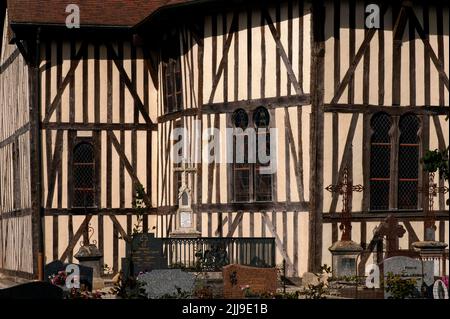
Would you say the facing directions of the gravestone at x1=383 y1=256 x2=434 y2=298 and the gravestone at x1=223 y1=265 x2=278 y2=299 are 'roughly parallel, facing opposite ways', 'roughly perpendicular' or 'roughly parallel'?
roughly parallel

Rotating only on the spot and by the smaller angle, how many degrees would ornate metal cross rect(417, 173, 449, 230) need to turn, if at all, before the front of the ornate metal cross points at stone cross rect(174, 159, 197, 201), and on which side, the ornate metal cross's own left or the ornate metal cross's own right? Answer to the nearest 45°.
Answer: approximately 90° to the ornate metal cross's own right

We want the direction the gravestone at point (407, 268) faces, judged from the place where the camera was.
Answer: facing the viewer

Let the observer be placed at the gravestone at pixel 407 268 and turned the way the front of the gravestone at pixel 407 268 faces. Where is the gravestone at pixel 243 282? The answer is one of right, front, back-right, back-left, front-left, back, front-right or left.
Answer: right

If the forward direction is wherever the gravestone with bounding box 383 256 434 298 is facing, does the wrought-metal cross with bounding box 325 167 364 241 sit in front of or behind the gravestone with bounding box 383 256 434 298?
behind

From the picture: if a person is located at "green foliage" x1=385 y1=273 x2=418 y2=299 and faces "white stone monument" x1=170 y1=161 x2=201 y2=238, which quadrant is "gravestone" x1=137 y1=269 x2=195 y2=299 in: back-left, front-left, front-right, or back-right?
front-left

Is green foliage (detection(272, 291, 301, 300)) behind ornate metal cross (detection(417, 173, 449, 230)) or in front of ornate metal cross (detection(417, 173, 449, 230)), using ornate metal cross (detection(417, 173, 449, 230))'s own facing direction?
in front

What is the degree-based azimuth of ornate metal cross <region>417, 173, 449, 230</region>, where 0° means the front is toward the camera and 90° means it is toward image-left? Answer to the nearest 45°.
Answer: approximately 0°

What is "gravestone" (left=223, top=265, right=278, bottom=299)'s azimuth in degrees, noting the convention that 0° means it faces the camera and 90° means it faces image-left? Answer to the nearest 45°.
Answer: approximately 0°

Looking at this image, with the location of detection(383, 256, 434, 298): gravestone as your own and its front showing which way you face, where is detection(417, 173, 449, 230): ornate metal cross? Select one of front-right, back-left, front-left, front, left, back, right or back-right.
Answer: back

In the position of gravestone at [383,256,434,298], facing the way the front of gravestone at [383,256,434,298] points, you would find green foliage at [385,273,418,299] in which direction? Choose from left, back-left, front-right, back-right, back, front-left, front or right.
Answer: front

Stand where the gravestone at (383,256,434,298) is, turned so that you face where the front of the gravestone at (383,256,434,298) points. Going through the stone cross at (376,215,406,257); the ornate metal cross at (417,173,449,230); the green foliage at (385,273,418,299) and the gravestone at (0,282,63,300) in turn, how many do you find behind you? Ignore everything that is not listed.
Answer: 2

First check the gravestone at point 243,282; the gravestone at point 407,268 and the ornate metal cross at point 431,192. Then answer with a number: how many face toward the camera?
3

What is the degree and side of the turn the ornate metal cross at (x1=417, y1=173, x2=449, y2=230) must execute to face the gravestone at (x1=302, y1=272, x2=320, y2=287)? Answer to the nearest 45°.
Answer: approximately 45° to its right

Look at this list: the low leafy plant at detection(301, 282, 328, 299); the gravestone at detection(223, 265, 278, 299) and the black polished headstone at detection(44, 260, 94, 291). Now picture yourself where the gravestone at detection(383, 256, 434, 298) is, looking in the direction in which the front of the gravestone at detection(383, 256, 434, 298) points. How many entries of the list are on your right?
3

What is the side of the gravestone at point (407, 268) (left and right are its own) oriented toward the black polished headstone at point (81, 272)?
right
